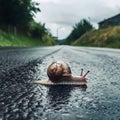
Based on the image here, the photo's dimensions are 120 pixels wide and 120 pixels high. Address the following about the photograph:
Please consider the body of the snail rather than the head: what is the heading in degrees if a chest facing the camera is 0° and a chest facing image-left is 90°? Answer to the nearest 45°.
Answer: approximately 270°
